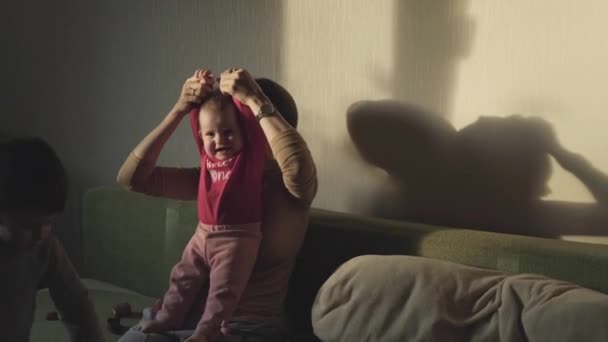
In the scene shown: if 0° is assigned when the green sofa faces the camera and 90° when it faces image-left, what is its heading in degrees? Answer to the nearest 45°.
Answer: approximately 0°
